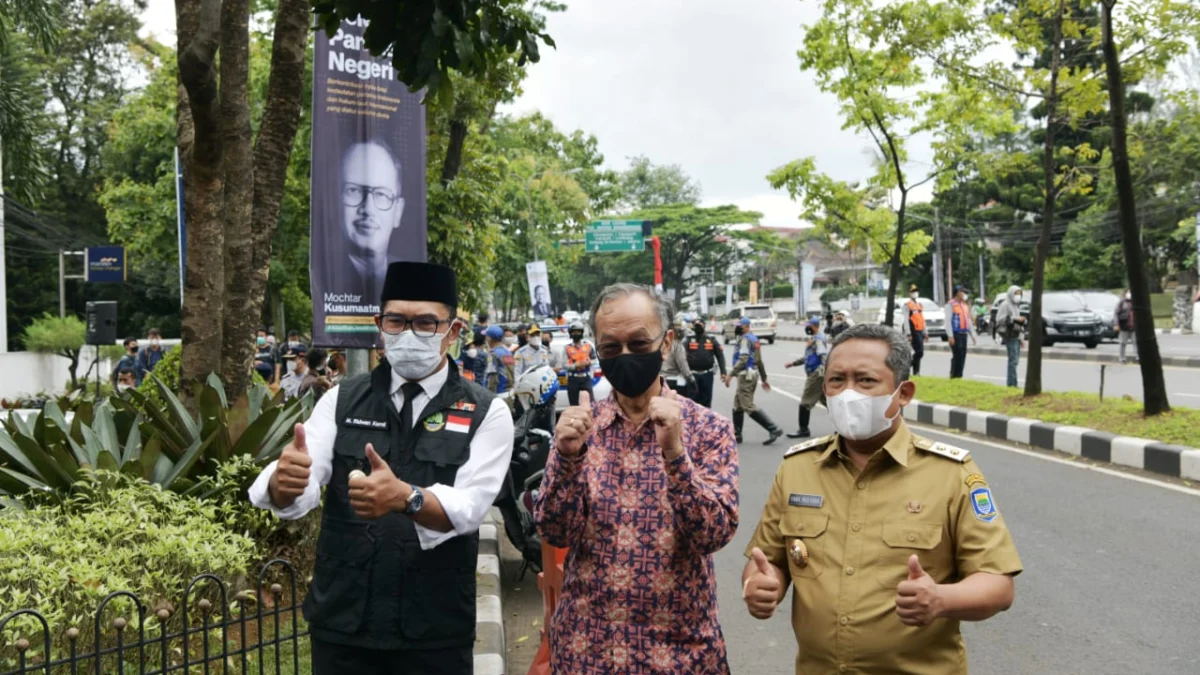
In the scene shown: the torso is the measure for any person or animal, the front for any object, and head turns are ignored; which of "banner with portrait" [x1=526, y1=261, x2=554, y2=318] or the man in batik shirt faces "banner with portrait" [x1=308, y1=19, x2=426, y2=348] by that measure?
"banner with portrait" [x1=526, y1=261, x2=554, y2=318]

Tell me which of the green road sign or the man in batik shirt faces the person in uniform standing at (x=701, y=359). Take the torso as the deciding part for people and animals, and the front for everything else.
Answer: the green road sign

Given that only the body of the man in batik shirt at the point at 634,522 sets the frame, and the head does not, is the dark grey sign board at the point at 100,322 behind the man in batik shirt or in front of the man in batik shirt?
behind

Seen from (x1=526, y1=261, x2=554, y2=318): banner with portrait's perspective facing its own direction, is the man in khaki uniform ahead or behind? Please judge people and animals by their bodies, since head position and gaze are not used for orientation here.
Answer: ahead

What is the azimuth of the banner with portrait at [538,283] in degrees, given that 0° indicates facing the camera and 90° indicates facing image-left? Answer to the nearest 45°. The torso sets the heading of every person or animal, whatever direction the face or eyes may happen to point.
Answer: approximately 0°

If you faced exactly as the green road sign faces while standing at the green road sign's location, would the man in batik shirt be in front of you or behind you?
in front

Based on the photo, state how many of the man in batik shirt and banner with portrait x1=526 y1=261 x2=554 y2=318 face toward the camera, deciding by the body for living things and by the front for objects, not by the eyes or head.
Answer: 2

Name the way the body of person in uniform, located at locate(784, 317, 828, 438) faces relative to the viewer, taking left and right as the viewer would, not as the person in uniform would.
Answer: facing to the left of the viewer

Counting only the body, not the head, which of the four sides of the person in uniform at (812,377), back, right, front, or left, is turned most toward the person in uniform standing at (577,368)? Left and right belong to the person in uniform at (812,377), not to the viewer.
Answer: front

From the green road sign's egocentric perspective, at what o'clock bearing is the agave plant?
The agave plant is roughly at 12 o'clock from the green road sign.

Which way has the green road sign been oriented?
toward the camera

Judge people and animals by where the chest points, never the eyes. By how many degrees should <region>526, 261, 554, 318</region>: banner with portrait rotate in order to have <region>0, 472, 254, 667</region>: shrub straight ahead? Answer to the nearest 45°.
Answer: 0° — it already faces it

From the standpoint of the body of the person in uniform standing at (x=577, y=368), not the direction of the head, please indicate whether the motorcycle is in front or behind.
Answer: in front

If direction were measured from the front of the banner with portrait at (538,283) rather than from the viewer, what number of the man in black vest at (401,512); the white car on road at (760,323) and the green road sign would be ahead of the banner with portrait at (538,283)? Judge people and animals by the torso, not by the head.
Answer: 1

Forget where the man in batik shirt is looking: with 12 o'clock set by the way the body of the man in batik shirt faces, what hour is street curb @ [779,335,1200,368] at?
The street curb is roughly at 7 o'clock from the man in batik shirt.
